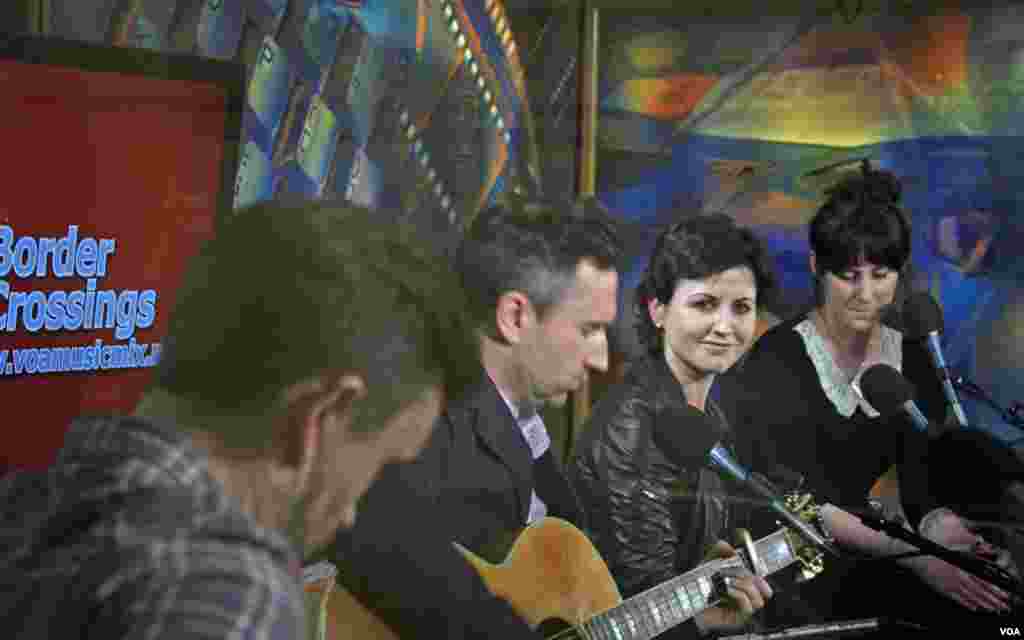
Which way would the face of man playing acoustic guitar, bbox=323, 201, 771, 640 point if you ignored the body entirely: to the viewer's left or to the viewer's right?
to the viewer's right

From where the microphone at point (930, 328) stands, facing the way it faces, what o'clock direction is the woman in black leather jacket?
The woman in black leather jacket is roughly at 10 o'clock from the microphone.

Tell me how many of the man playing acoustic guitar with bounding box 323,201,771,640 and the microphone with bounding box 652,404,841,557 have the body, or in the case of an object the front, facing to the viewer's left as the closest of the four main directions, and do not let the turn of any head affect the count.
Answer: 1

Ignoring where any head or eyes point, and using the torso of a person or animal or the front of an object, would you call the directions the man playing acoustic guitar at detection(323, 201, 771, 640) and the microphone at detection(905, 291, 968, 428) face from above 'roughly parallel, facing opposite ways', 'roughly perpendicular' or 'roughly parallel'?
roughly parallel, facing opposite ways

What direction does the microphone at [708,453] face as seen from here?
to the viewer's left

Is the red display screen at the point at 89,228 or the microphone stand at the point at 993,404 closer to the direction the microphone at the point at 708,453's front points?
the red display screen

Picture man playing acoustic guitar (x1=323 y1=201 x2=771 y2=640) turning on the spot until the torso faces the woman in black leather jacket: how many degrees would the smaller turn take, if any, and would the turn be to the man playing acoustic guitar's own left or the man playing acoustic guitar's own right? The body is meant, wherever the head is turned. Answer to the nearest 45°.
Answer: approximately 90° to the man playing acoustic guitar's own left

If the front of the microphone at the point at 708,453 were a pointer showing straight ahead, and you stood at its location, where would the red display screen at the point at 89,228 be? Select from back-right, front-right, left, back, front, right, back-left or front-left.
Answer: front-left

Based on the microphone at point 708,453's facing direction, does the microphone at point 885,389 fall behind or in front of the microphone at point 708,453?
behind

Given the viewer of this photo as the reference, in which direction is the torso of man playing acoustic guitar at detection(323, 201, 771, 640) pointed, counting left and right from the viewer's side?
facing the viewer and to the right of the viewer

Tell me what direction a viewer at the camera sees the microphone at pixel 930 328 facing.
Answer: facing away from the viewer and to the left of the viewer

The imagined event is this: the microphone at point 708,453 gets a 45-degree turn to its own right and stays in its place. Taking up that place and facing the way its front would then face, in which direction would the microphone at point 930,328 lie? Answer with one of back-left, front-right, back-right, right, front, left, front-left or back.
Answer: front-right
